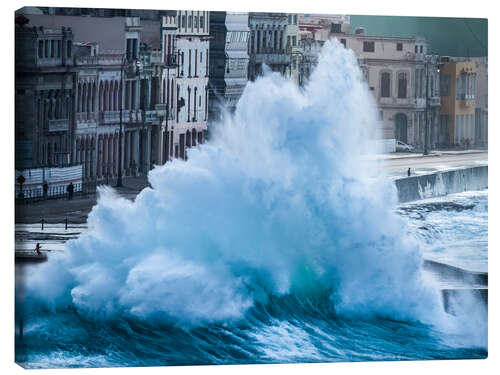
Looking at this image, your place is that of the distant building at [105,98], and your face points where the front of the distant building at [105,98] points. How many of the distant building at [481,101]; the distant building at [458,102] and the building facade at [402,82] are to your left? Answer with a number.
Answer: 3

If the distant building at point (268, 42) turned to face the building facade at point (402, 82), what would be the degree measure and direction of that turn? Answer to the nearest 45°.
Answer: approximately 90° to its left

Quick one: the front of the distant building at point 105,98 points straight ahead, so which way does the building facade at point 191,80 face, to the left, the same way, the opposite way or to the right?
the same way

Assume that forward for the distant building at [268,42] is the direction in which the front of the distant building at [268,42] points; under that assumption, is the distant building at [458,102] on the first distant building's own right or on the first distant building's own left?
on the first distant building's own left

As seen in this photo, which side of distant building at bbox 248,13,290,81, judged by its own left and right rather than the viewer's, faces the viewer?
front

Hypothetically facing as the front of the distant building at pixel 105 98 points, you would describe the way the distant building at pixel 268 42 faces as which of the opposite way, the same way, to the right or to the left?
the same way

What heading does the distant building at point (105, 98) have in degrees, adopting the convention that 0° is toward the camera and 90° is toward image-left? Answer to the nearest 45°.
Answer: approximately 0°

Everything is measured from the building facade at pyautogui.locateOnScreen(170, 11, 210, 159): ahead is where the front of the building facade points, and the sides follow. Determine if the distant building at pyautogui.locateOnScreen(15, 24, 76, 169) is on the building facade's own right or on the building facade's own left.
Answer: on the building facade's own right

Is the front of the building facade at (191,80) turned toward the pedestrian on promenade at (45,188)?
no

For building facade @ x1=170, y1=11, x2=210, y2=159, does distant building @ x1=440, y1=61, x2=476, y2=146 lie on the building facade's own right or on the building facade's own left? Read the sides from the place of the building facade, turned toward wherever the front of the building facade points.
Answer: on the building facade's own left

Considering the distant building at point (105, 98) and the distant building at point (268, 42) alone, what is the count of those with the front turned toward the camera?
2

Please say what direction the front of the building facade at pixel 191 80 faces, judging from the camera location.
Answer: facing the viewer
